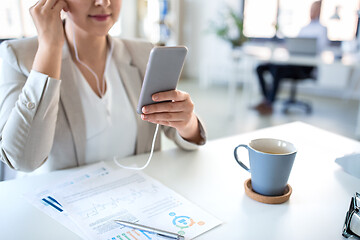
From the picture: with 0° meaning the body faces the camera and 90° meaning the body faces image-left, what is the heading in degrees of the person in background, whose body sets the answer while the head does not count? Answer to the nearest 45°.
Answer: approximately 90°

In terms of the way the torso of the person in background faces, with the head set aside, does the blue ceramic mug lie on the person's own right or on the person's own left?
on the person's own left

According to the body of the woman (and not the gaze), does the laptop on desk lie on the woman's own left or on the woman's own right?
on the woman's own left

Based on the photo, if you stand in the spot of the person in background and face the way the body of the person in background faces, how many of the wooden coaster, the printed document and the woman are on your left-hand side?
3

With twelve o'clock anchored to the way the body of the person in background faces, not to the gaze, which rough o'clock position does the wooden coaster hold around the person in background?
The wooden coaster is roughly at 9 o'clock from the person in background.

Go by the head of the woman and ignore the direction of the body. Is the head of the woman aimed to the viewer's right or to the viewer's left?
to the viewer's right

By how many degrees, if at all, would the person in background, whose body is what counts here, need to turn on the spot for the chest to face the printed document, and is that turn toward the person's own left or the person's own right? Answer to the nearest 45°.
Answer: approximately 90° to the person's own left
